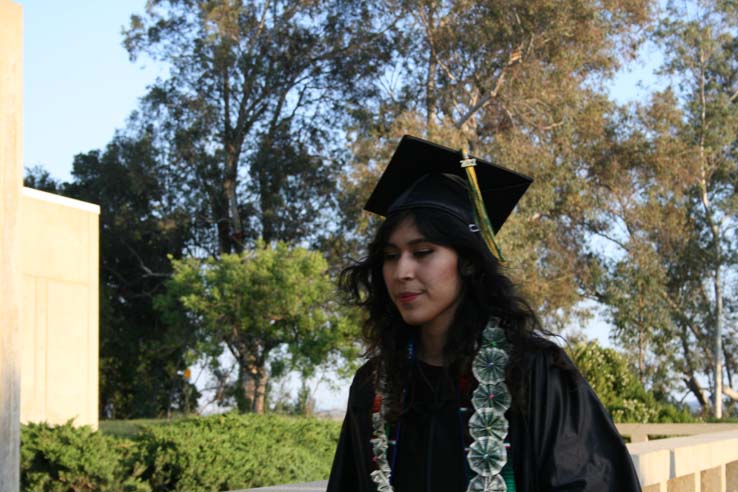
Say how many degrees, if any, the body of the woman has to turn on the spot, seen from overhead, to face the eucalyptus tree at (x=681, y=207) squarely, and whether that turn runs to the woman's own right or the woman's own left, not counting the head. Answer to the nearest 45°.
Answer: approximately 135° to the woman's own right

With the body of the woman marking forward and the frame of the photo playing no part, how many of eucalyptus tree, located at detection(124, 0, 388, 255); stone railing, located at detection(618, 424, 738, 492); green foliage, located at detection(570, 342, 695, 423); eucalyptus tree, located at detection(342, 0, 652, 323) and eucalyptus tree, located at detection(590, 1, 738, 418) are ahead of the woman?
0

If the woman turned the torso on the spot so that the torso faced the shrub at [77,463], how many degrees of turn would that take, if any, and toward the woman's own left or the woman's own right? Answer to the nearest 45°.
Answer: approximately 90° to the woman's own right

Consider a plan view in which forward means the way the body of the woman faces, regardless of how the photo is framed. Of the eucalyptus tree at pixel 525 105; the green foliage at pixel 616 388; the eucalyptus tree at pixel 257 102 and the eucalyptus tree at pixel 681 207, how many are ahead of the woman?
0

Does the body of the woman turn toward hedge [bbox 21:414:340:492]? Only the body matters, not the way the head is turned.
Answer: no

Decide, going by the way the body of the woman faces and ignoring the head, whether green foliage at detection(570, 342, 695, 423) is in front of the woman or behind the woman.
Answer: behind

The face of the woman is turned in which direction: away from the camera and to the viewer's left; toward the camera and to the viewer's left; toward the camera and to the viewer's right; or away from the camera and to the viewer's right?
toward the camera and to the viewer's left

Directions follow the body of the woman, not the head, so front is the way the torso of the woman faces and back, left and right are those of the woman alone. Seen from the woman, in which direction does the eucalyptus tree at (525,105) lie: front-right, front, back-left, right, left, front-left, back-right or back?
back-right

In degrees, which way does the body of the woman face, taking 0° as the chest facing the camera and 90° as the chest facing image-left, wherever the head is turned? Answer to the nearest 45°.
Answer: approximately 45°

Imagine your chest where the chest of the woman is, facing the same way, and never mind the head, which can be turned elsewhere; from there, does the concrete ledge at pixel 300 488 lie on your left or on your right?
on your right

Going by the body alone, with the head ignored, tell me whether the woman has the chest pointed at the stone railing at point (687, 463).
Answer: no

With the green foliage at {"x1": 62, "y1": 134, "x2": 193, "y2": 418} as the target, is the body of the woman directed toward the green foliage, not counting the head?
no
